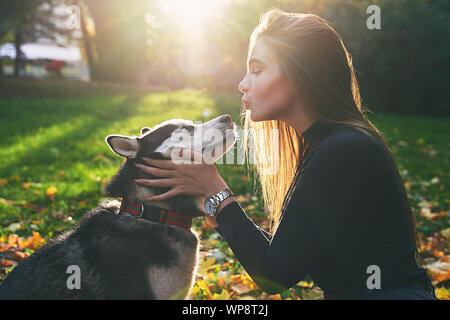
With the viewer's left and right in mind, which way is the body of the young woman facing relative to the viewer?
facing to the left of the viewer

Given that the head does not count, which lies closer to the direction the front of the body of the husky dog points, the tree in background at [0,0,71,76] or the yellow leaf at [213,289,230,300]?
the yellow leaf

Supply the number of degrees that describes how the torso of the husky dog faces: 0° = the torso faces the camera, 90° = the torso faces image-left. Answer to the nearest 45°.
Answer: approximately 270°

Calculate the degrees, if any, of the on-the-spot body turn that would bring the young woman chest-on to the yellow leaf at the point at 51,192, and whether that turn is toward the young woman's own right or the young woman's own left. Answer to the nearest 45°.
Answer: approximately 45° to the young woman's own right

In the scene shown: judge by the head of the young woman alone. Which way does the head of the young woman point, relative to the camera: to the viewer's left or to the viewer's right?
to the viewer's left

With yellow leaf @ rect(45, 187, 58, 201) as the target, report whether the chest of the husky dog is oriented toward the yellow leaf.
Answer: no

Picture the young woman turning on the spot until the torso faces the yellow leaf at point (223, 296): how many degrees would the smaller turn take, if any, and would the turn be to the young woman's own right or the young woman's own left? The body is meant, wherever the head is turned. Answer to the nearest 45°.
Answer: approximately 45° to the young woman's own right

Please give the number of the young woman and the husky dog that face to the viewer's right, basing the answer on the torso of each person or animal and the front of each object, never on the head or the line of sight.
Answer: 1

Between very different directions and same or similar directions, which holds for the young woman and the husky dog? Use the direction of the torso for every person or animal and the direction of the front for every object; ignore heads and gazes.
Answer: very different directions

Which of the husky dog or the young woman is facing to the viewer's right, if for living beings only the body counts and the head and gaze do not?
the husky dog

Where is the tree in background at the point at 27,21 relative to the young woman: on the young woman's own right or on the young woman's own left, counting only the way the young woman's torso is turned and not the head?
on the young woman's own right

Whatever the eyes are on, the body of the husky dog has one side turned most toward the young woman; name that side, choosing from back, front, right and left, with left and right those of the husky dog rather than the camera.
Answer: front
